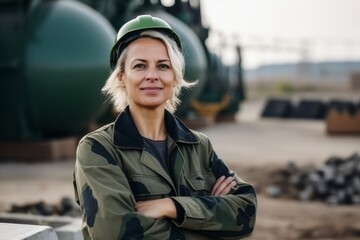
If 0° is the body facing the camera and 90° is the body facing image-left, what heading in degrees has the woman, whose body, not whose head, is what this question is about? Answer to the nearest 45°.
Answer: approximately 315°

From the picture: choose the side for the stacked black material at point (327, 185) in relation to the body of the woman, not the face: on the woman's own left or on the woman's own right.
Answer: on the woman's own left

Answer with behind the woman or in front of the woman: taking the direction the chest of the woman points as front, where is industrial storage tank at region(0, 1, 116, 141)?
behind
